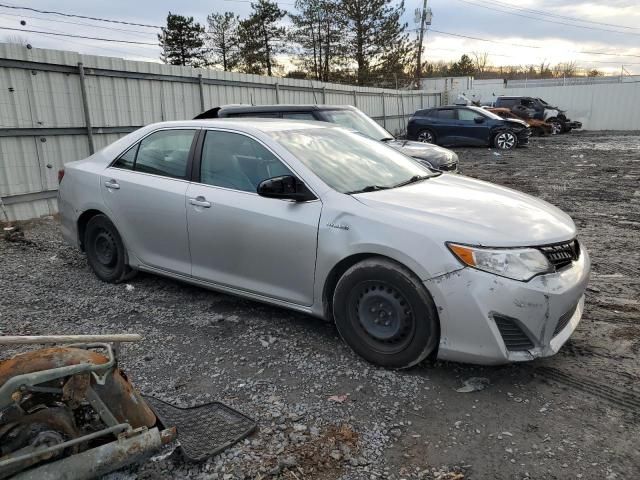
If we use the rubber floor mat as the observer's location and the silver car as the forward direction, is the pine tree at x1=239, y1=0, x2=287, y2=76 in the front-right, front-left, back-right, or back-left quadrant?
front-left

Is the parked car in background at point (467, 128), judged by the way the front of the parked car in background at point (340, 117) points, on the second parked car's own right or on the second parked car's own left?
on the second parked car's own left

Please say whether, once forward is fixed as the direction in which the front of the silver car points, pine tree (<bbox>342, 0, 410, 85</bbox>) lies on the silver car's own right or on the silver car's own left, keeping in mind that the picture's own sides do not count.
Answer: on the silver car's own left

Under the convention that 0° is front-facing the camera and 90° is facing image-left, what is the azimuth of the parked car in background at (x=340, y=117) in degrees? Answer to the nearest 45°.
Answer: approximately 270°

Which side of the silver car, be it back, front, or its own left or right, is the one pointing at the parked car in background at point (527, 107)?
left

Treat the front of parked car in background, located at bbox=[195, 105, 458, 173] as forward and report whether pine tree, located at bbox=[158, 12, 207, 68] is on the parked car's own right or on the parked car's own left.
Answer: on the parked car's own left

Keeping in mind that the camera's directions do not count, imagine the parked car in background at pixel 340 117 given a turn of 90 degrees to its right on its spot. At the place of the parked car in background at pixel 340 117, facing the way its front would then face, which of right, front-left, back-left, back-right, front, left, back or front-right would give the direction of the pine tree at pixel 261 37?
back

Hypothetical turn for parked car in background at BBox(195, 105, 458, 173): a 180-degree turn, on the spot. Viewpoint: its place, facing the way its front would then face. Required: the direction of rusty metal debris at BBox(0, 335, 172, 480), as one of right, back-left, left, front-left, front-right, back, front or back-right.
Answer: left

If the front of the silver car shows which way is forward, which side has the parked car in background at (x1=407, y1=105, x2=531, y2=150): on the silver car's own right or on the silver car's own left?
on the silver car's own left

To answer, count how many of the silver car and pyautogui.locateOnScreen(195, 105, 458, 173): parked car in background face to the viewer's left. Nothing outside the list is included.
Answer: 0

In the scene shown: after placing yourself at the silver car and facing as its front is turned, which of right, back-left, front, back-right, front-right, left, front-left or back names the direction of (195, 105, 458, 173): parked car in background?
back-left

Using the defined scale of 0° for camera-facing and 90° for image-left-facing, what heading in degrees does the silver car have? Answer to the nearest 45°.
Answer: approximately 315°
